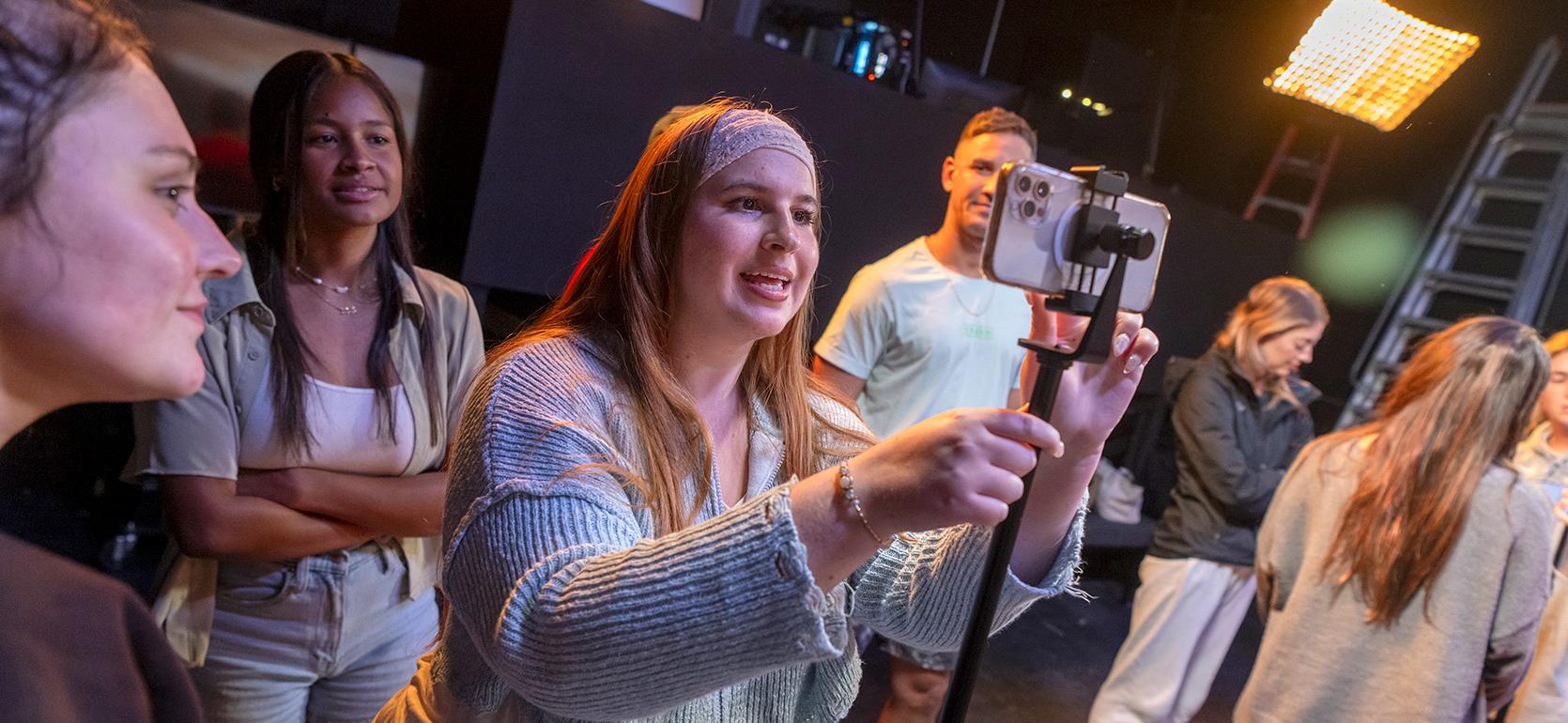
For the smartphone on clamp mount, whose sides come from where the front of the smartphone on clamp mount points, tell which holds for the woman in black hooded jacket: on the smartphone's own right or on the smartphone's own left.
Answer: on the smartphone's own right

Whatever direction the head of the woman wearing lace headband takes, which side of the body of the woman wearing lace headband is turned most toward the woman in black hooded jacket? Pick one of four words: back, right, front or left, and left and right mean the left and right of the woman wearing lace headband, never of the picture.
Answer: left

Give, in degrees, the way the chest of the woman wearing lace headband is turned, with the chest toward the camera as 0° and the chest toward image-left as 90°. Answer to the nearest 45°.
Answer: approximately 315°

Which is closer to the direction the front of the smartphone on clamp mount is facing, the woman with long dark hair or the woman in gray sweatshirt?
the woman with long dark hair

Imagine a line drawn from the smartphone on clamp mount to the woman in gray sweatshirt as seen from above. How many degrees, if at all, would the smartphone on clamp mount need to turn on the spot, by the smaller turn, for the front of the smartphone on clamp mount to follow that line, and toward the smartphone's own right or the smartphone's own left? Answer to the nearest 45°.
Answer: approximately 90° to the smartphone's own right

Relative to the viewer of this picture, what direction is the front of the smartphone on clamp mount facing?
facing away from the viewer and to the left of the viewer

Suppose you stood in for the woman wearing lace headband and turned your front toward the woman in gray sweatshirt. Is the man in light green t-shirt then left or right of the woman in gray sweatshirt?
left

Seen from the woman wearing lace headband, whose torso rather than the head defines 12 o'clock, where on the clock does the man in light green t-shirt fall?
The man in light green t-shirt is roughly at 8 o'clock from the woman wearing lace headband.

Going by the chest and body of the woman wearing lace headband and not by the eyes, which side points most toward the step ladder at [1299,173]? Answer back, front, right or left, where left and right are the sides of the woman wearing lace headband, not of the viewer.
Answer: left

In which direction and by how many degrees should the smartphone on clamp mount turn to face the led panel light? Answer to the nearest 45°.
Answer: approximately 45° to its right
